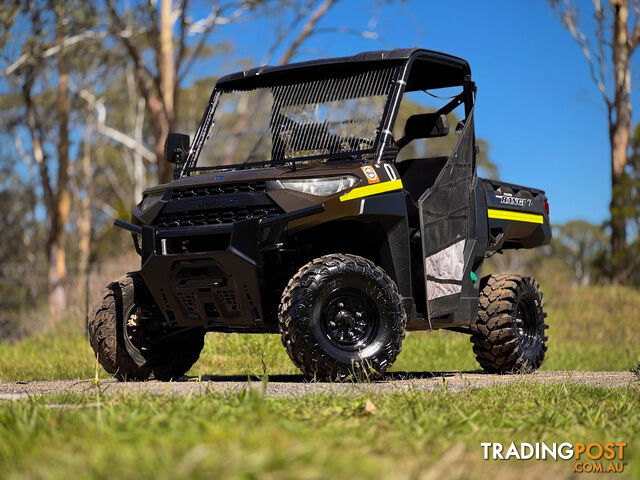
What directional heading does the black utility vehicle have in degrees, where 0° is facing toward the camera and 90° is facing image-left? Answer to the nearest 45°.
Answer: approximately 45°
